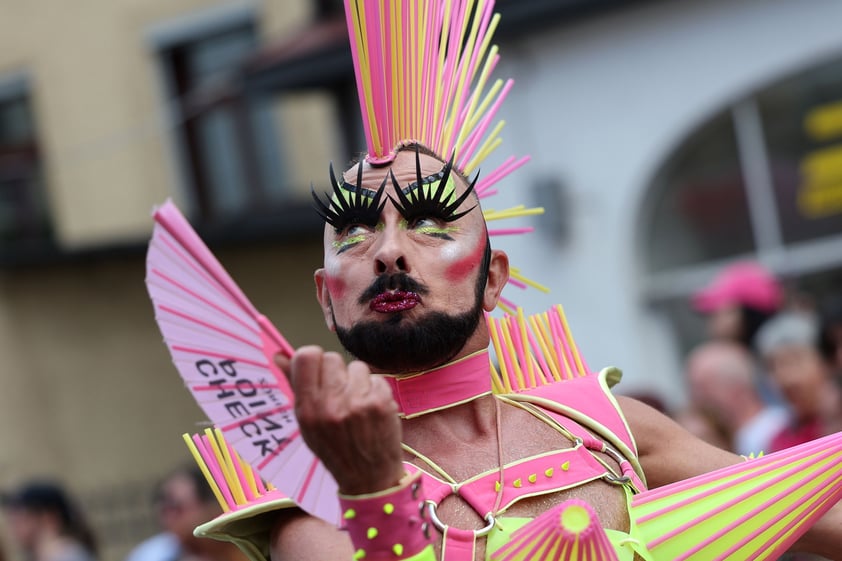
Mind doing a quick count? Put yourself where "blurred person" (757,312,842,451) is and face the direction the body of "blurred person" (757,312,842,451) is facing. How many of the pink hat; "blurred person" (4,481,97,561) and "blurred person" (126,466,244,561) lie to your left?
0

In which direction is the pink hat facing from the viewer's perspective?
to the viewer's left

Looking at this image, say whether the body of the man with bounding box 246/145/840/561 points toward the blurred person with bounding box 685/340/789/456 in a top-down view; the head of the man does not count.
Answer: no

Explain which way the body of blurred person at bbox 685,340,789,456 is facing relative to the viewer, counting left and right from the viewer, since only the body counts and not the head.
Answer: facing the viewer and to the left of the viewer

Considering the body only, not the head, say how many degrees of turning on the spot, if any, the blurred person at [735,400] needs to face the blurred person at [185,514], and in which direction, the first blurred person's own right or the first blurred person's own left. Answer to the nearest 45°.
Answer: approximately 45° to the first blurred person's own right

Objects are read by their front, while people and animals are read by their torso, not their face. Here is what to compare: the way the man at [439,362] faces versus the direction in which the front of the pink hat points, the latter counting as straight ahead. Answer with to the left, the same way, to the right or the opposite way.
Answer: to the left

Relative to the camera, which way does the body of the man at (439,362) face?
toward the camera

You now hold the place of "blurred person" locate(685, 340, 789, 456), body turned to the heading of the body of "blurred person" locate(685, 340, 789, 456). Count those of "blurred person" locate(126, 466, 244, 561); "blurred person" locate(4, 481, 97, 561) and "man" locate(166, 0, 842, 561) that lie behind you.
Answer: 0

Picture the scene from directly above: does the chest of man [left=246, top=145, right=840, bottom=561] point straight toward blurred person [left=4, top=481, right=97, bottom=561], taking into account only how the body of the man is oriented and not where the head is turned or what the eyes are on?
no
